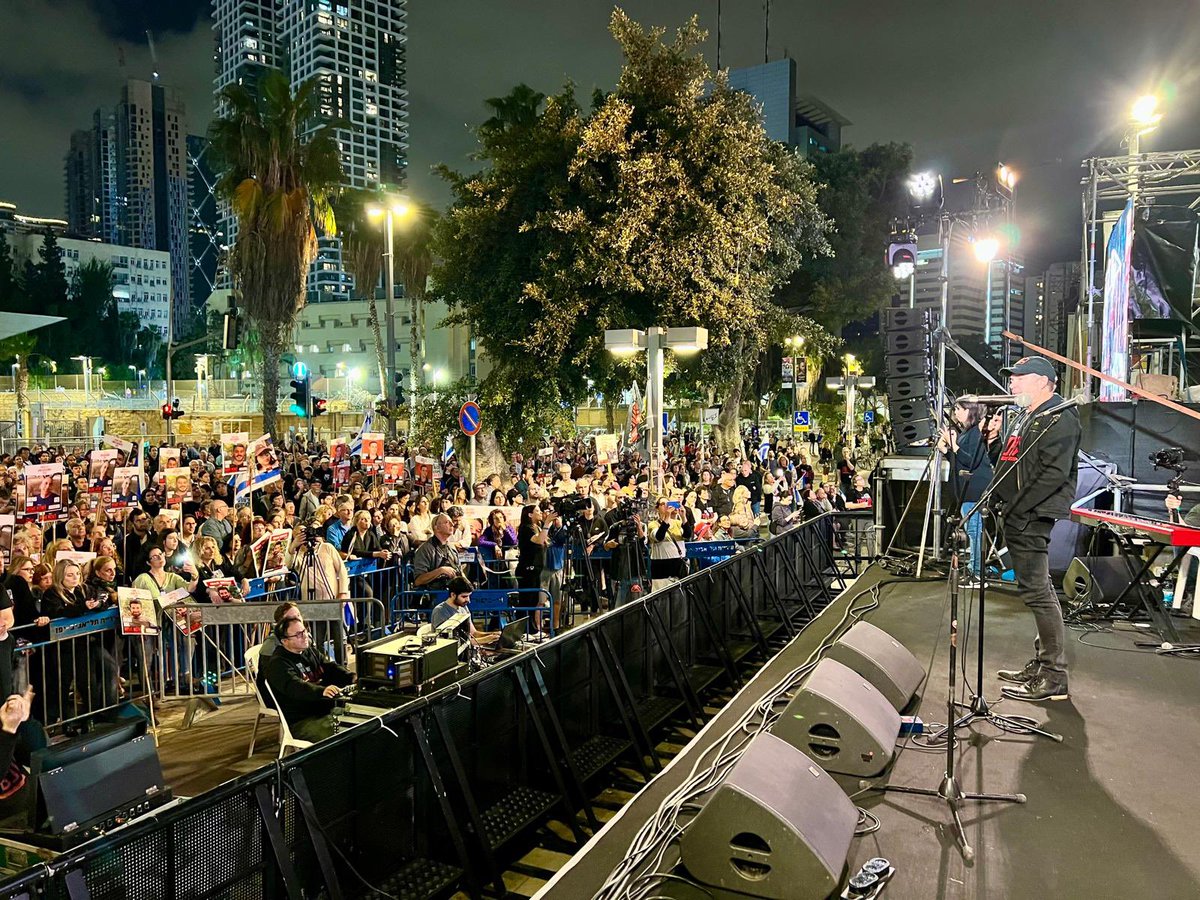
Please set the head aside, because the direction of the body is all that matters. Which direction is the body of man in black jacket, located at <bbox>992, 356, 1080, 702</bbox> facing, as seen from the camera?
to the viewer's left

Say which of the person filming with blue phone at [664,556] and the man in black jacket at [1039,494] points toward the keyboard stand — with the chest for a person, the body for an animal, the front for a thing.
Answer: the person filming with blue phone

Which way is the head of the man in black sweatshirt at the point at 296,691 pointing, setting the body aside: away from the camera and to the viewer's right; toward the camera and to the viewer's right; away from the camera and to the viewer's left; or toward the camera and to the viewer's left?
toward the camera and to the viewer's right

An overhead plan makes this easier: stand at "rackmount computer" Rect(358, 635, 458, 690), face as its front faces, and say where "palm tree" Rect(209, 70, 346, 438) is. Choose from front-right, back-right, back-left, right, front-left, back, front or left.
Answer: back-right

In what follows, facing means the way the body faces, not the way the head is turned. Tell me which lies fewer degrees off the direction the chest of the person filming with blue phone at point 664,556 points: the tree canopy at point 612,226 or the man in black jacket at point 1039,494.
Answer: the man in black jacket

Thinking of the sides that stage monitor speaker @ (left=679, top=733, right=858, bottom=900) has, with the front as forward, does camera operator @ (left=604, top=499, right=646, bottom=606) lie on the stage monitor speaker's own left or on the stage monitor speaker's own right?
on the stage monitor speaker's own left

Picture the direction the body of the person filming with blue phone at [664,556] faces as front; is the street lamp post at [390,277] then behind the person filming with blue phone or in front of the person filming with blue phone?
behind

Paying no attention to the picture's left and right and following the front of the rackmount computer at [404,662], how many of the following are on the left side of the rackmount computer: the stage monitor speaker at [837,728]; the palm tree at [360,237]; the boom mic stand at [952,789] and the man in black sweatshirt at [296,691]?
2

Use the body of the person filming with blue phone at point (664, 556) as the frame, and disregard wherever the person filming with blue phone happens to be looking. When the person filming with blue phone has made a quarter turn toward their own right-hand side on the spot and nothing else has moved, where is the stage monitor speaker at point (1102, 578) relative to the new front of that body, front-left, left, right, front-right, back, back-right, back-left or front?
left

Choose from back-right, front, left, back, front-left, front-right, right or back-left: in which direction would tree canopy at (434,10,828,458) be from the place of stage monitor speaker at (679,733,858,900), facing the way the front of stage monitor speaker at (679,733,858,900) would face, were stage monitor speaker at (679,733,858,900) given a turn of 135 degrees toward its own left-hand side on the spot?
front-right

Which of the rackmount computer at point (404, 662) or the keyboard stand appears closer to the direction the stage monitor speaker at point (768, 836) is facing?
the keyboard stand

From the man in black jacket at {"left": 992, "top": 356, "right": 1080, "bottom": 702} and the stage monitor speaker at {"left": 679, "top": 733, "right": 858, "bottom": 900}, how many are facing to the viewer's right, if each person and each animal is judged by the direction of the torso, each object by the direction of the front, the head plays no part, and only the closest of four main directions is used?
1

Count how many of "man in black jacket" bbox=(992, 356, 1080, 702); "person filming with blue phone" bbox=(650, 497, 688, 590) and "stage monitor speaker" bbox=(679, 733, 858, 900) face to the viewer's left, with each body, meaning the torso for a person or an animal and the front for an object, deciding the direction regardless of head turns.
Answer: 1

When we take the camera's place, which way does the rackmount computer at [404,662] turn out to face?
facing the viewer and to the left of the viewer

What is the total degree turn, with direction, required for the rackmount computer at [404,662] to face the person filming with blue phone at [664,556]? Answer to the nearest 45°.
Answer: approximately 180°

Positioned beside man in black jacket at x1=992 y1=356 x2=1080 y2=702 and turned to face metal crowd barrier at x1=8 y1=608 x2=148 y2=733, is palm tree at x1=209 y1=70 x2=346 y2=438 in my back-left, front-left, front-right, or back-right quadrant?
front-right
